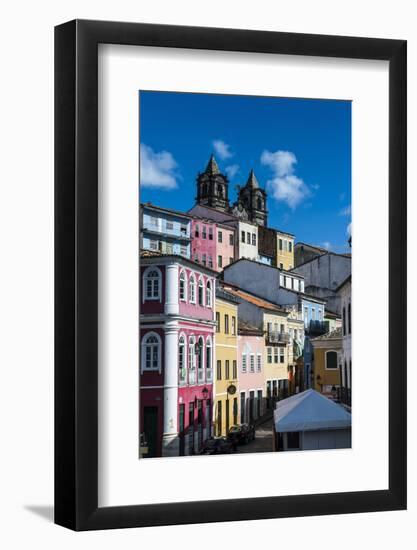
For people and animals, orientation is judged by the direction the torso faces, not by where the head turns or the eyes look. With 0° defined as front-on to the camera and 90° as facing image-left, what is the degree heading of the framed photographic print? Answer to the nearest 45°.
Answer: approximately 315°
